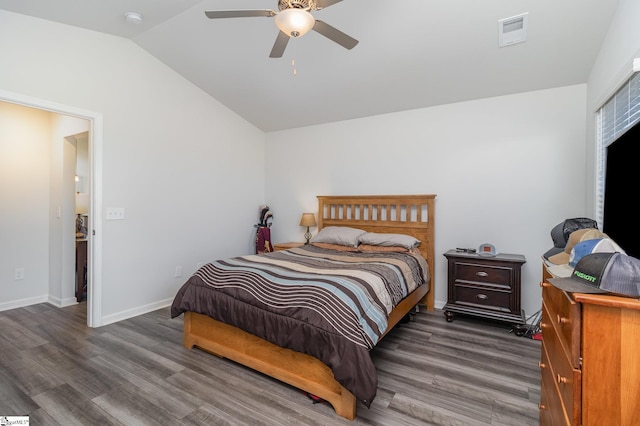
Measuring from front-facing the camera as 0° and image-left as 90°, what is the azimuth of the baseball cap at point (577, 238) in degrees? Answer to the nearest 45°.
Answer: approximately 90°

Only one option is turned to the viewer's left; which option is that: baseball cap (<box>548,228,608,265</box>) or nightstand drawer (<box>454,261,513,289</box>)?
the baseball cap

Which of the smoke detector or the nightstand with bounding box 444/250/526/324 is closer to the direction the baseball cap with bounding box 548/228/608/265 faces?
the smoke detector

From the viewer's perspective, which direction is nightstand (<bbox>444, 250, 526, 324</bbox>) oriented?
toward the camera

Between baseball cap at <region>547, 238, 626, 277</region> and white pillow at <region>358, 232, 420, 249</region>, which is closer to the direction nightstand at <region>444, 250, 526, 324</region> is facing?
the baseball cap

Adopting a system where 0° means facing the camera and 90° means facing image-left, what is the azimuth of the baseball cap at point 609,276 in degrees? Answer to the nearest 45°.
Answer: approximately 90°

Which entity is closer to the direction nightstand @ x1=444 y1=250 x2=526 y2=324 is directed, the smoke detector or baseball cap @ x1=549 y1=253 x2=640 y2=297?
the baseball cap

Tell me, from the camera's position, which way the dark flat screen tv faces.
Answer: facing to the left of the viewer

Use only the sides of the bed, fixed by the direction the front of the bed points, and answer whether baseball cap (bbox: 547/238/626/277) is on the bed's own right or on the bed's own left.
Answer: on the bed's own left

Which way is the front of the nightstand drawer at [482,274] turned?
toward the camera
